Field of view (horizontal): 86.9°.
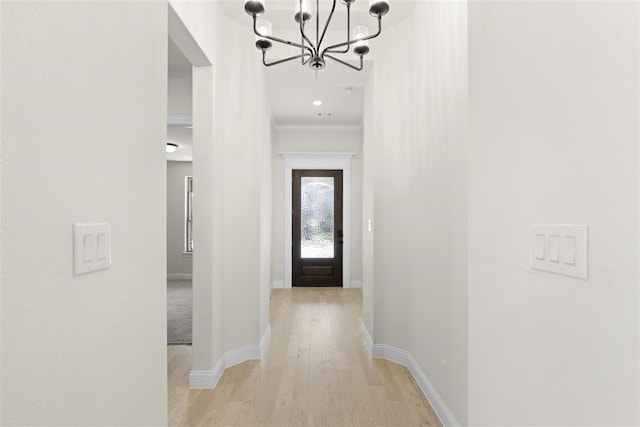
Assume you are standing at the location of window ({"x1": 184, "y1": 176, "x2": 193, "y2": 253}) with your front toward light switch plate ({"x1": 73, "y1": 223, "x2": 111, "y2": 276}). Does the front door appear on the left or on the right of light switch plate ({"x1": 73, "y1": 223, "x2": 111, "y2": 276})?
left

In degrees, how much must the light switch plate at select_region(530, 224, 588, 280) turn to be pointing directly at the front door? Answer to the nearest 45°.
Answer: approximately 90° to its right

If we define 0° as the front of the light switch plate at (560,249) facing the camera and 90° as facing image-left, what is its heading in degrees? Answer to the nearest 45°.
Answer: approximately 45°

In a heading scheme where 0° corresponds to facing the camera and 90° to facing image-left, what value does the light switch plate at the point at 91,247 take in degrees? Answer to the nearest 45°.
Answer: approximately 315°

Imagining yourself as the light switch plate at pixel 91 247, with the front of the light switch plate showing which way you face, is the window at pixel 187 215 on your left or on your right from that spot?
on your left

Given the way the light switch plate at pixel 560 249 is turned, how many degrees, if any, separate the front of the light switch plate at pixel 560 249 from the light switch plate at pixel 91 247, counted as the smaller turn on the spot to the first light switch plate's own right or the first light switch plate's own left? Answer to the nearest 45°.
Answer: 0° — it already faces it

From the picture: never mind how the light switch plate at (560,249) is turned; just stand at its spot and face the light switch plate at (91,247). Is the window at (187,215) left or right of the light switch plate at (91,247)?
right

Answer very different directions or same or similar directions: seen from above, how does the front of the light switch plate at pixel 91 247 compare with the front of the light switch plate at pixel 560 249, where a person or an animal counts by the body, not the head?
very different directions

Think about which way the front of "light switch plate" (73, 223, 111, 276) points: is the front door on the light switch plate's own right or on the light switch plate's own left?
on the light switch plate's own left

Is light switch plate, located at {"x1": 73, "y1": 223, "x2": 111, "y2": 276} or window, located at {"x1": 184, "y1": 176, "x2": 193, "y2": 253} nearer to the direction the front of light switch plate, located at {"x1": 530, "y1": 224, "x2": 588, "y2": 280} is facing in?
the light switch plate

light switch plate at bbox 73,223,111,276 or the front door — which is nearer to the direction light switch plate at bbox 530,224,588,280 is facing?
the light switch plate
